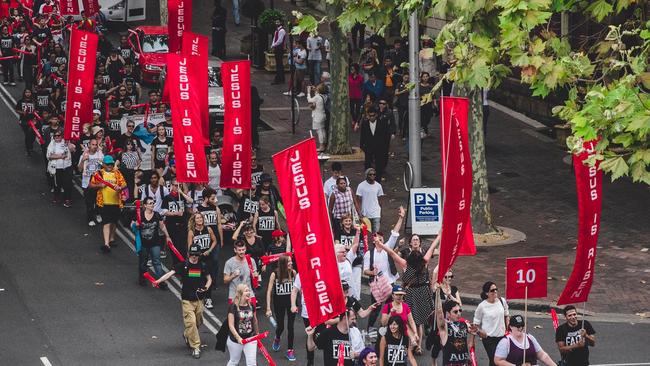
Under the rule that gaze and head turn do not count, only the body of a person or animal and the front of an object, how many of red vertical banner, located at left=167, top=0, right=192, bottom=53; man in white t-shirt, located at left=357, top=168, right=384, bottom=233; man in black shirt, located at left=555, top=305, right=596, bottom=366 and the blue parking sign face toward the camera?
4

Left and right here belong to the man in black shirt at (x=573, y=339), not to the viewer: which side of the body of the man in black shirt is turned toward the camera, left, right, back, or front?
front

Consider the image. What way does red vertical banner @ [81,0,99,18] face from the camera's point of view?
toward the camera

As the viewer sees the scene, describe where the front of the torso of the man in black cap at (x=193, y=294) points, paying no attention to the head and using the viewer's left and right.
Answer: facing the viewer

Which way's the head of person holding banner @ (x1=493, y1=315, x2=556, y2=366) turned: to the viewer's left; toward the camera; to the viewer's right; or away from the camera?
toward the camera

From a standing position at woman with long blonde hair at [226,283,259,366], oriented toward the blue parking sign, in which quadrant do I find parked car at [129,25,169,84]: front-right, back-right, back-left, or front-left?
front-left

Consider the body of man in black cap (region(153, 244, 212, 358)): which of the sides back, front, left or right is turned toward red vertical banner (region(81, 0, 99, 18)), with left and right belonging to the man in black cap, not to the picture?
back

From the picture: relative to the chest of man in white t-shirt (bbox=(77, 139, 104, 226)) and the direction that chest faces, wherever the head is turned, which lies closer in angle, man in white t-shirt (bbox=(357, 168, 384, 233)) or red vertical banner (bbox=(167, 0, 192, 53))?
the man in white t-shirt

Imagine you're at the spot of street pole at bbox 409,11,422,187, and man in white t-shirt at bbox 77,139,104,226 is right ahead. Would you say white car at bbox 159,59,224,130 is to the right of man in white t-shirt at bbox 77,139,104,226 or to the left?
right

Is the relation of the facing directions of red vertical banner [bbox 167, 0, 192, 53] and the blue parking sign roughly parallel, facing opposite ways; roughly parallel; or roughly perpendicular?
roughly parallel

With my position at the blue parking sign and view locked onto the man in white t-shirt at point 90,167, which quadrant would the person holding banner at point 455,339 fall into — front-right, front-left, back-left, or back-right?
back-left

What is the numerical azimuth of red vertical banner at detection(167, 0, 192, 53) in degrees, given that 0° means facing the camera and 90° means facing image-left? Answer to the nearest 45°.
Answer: approximately 0°

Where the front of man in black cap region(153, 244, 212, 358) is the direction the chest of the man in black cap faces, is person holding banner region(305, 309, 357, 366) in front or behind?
in front

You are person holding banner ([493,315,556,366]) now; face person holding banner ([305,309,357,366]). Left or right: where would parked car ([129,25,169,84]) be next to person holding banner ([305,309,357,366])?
right

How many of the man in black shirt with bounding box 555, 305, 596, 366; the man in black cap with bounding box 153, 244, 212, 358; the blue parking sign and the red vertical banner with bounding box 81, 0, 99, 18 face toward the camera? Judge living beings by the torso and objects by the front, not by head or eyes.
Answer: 4

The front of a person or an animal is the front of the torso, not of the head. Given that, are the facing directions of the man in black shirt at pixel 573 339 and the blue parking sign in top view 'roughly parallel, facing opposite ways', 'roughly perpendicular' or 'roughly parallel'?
roughly parallel

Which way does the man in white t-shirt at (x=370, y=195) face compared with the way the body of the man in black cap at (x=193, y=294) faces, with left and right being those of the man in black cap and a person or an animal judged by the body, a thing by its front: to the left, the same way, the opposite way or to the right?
the same way
